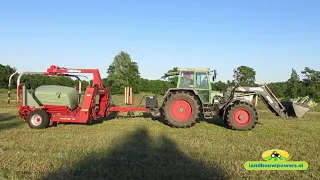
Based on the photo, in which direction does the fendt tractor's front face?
to the viewer's right

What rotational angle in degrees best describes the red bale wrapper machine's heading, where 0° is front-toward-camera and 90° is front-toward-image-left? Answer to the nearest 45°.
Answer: approximately 270°

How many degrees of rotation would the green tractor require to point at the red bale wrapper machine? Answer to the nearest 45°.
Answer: approximately 180°

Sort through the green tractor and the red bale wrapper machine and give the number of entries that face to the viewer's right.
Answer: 2

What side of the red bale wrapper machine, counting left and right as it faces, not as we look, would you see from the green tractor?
front

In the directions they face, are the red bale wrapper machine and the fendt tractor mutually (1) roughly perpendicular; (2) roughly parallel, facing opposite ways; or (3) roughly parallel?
roughly parallel

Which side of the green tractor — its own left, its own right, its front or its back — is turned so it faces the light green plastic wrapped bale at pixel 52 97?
back

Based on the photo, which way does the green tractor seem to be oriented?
to the viewer's right
